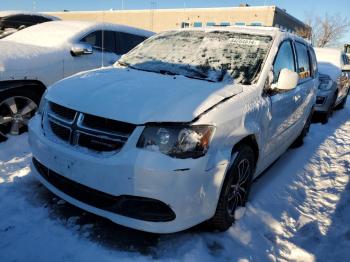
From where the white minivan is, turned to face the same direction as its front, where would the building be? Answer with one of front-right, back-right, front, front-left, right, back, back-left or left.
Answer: back-right

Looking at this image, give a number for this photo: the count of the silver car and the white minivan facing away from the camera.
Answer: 0

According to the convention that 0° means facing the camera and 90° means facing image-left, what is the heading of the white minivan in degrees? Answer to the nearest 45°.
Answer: approximately 45°

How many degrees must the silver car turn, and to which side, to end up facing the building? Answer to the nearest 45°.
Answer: approximately 90° to its right

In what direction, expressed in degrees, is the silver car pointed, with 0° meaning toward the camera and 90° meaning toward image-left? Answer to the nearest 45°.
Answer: approximately 45°
